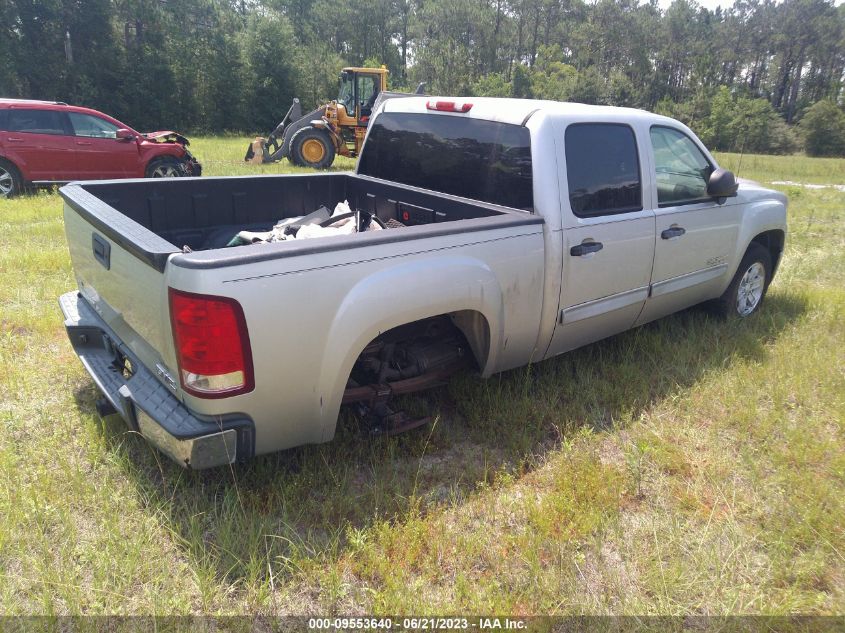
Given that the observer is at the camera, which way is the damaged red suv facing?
facing to the right of the viewer

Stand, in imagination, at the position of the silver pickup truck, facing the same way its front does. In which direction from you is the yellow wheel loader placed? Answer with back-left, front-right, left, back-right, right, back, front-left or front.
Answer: front-left

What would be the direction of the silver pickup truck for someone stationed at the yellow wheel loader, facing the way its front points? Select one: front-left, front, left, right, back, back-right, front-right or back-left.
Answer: left

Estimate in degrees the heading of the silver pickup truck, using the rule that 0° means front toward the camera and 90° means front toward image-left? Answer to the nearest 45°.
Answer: approximately 225°

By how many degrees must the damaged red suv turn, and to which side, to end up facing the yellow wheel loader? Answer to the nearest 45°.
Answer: approximately 45° to its left

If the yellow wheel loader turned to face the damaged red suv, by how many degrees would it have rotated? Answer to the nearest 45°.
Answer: approximately 45° to its left

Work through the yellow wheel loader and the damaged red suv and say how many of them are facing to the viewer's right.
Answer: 1

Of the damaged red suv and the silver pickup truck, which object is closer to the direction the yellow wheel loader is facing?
the damaged red suv

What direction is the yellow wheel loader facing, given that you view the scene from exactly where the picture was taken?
facing to the left of the viewer
